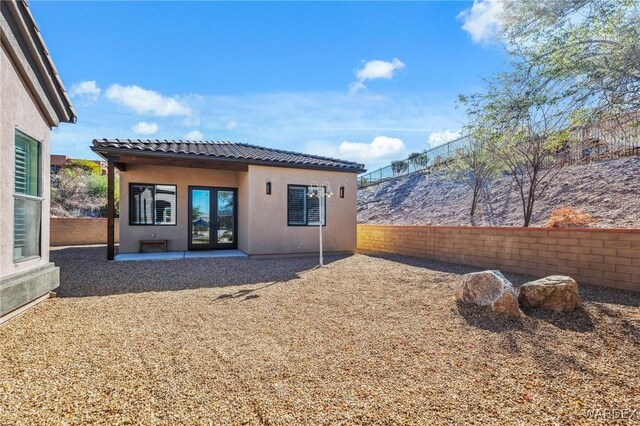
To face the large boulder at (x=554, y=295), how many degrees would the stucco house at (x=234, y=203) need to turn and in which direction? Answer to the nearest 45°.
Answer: approximately 45° to its left

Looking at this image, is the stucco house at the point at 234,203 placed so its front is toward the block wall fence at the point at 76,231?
no

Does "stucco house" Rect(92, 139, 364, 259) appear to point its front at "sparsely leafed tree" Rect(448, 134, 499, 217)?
no

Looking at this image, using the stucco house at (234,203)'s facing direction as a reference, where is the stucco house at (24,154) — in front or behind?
in front

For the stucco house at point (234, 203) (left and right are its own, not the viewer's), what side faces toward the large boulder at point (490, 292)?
front

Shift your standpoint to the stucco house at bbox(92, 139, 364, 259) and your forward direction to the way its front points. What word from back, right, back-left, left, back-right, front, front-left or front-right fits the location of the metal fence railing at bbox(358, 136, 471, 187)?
back-left

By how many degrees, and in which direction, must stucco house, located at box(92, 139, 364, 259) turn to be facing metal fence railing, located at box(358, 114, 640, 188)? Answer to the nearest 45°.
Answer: approximately 90° to its left

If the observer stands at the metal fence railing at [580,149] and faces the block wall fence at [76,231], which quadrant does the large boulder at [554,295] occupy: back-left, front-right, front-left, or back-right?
front-left

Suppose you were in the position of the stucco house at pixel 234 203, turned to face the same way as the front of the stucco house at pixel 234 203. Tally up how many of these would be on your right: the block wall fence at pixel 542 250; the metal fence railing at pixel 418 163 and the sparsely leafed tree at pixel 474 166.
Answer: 0

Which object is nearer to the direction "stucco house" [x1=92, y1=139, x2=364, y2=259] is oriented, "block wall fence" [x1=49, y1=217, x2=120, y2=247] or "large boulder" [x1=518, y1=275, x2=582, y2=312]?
the large boulder

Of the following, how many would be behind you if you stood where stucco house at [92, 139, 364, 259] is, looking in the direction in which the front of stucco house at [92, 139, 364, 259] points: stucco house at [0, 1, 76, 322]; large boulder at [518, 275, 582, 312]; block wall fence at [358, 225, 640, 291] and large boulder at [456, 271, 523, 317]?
0

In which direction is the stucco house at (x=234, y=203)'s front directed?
toward the camera

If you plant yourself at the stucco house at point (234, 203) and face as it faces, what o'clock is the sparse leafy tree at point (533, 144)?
The sparse leafy tree is roughly at 10 o'clock from the stucco house.
